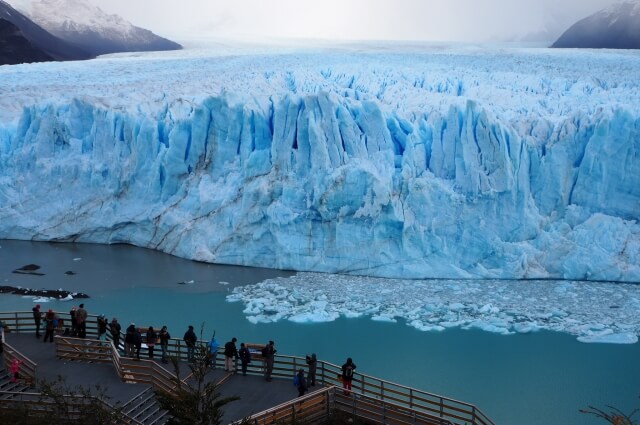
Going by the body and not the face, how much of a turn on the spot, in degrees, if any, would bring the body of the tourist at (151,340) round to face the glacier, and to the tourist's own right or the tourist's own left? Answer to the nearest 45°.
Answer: approximately 45° to the tourist's own right

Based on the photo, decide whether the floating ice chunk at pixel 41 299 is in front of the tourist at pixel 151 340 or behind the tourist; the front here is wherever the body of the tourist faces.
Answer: in front

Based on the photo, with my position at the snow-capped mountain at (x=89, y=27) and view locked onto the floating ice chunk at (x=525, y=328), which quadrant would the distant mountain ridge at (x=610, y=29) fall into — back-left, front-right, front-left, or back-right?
front-left

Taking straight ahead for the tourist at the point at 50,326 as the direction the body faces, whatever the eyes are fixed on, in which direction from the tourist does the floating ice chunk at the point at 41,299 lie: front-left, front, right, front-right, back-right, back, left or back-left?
front

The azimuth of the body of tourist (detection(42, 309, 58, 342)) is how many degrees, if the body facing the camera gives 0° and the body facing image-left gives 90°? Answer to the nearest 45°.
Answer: approximately 180°

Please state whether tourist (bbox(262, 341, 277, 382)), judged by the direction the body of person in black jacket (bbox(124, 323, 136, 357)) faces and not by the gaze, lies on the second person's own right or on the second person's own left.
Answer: on the second person's own right

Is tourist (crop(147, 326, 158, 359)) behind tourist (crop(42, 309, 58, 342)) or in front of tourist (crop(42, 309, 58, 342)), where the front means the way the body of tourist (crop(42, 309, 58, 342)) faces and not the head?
behind

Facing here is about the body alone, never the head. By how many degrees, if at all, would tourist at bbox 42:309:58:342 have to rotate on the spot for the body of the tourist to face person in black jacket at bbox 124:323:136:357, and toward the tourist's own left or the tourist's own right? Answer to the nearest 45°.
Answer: approximately 135° to the tourist's own right

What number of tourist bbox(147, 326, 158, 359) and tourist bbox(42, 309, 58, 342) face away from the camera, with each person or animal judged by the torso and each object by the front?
2

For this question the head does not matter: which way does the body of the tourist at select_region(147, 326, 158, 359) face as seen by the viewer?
away from the camera

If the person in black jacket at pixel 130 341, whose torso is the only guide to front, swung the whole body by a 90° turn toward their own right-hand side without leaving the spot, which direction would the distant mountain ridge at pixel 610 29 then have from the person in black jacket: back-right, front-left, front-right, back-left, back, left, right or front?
left

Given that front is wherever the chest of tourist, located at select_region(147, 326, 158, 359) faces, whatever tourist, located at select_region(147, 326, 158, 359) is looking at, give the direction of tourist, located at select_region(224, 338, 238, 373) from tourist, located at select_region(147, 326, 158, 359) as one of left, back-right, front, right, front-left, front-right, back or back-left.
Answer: back-right

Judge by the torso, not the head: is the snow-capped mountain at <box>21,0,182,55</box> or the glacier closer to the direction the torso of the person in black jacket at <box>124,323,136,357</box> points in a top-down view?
the glacier

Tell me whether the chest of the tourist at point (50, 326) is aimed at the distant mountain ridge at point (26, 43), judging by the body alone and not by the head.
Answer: yes
